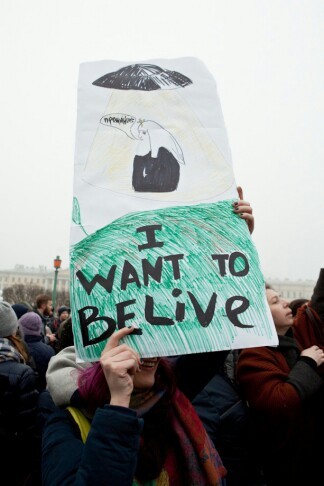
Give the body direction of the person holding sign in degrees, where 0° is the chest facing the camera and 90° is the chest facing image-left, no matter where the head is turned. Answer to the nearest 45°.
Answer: approximately 315°

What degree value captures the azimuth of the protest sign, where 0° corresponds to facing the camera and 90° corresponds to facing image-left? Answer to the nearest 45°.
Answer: approximately 0°
